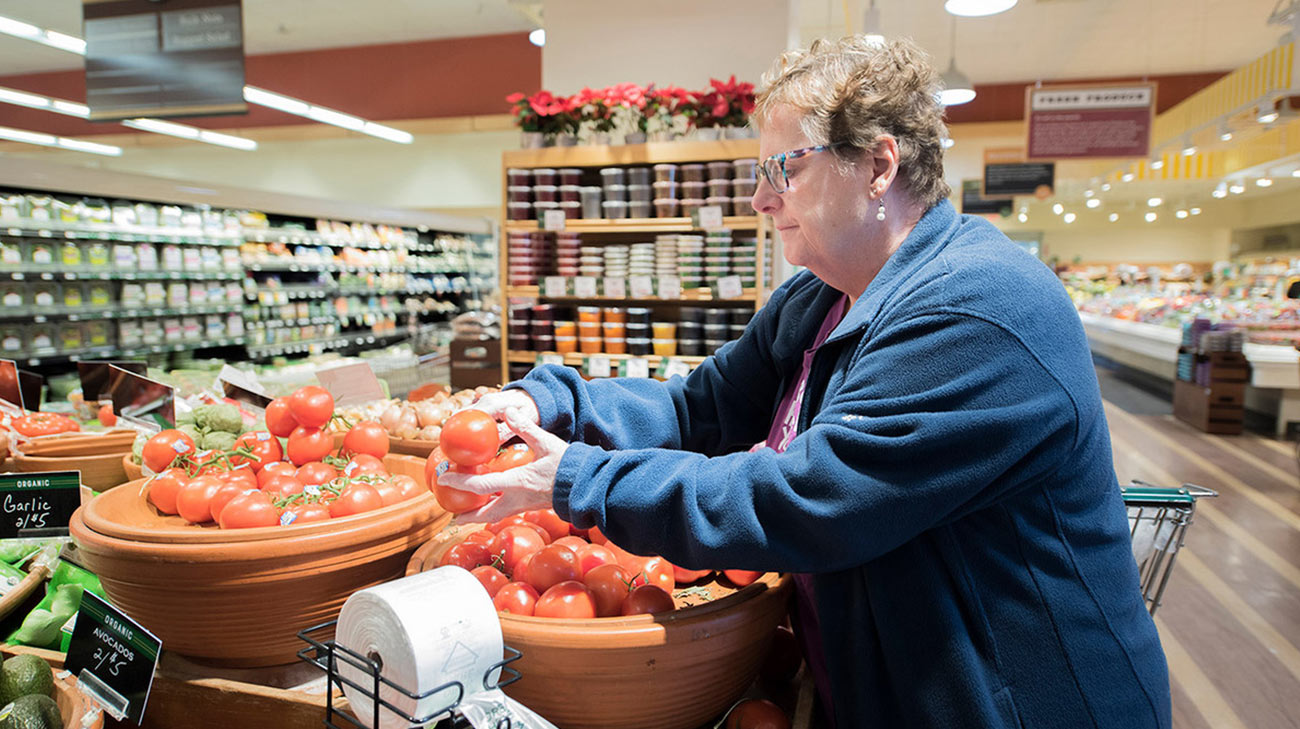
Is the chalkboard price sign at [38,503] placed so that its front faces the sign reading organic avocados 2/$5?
yes

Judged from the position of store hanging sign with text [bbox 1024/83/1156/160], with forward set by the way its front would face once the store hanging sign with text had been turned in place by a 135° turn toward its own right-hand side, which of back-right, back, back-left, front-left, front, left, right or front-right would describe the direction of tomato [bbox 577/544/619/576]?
back-left

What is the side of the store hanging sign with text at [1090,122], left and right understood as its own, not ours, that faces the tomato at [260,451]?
front

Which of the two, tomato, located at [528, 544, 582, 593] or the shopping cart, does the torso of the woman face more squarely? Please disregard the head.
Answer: the tomato

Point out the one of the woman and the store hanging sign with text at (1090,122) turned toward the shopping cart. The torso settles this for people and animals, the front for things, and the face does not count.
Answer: the store hanging sign with text

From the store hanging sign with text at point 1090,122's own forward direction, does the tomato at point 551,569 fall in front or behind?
in front

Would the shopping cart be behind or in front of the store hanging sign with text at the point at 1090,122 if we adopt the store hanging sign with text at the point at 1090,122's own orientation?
in front

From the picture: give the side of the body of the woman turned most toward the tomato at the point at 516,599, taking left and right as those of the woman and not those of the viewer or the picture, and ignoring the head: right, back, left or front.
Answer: front

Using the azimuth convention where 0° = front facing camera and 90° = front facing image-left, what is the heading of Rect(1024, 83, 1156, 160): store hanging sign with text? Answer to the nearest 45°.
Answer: approximately 0°

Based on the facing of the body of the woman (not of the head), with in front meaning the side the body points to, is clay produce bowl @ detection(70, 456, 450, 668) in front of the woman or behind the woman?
in front

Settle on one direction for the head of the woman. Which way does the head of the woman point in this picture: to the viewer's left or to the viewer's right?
to the viewer's left

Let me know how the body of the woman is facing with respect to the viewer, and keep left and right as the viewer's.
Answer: facing to the left of the viewer
